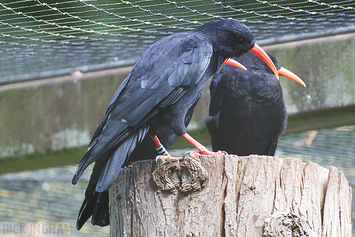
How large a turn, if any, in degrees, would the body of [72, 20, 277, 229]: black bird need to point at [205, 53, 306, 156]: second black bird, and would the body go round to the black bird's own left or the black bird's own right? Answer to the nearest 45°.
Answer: approximately 45° to the black bird's own left

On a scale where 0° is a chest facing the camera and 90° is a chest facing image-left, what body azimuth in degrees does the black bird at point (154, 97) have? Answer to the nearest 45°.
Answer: approximately 270°

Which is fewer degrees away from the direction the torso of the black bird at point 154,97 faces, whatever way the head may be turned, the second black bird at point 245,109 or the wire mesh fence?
the second black bird

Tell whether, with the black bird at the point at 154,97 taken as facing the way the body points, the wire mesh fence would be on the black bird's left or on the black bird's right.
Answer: on the black bird's left
